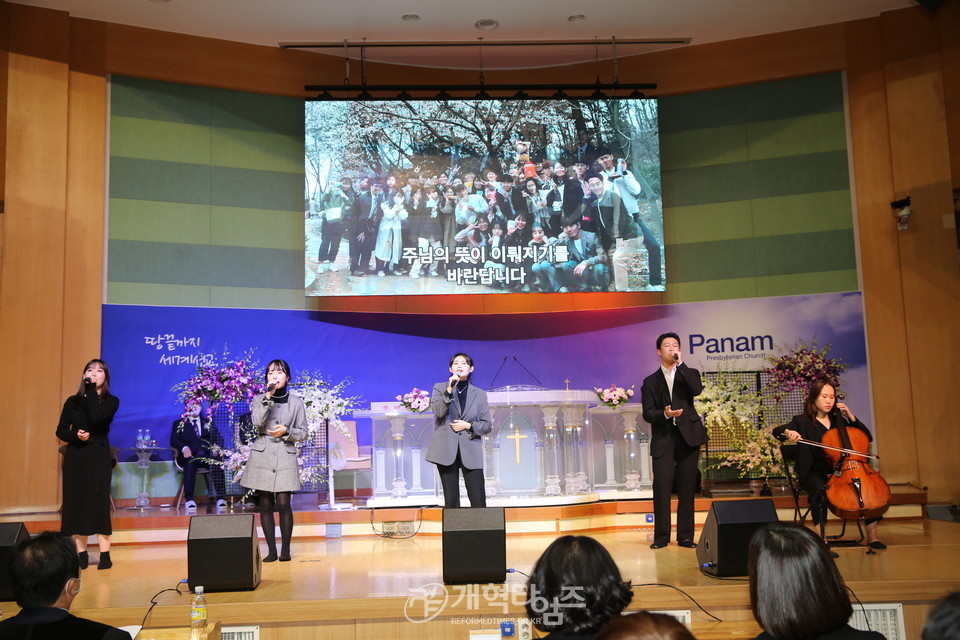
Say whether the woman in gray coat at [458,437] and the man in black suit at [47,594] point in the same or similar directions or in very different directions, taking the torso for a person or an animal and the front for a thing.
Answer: very different directions

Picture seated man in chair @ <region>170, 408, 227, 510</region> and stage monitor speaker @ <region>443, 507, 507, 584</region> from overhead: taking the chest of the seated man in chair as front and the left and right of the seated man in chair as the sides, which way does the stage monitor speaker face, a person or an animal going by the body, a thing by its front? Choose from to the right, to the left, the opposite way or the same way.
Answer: the opposite way

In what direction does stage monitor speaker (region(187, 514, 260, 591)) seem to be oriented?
away from the camera

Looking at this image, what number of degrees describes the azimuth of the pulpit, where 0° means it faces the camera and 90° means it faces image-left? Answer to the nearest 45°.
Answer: approximately 0°

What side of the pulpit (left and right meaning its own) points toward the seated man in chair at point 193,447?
right

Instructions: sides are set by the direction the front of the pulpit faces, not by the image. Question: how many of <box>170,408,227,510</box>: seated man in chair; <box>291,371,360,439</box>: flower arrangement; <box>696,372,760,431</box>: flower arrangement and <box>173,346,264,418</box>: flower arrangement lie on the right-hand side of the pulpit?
3

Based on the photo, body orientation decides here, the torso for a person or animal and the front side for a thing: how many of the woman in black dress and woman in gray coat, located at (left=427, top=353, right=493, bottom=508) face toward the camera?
2

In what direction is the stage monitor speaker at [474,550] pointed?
away from the camera
